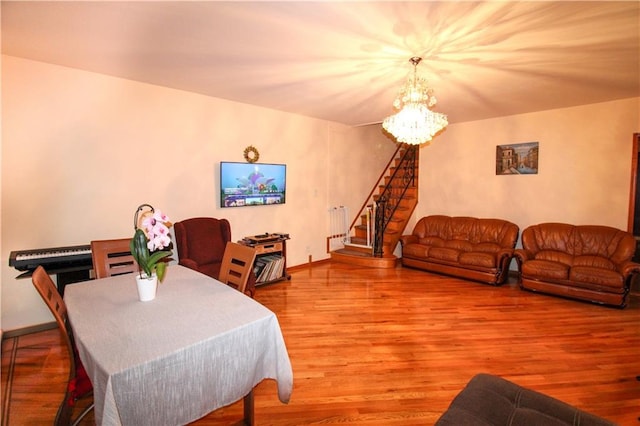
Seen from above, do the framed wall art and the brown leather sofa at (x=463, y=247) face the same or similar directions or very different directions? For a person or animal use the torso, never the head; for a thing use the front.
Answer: same or similar directions

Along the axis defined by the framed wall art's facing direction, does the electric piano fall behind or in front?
in front

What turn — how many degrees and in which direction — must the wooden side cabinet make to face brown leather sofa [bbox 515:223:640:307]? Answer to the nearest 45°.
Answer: approximately 45° to its left

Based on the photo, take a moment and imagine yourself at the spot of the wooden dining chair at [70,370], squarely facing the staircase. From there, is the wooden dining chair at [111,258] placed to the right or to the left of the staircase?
left

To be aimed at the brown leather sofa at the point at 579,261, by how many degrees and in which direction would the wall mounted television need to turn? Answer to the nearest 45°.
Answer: approximately 45° to its left

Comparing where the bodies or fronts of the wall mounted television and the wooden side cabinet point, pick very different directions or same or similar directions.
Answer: same or similar directions

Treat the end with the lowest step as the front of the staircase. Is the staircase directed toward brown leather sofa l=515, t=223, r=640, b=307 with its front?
no

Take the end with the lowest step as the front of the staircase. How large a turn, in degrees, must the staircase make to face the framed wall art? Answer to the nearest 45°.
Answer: approximately 90° to its left

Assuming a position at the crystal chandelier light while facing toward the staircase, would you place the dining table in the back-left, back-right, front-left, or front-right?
back-left

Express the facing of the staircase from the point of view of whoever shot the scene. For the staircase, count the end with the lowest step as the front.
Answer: facing the viewer and to the left of the viewer

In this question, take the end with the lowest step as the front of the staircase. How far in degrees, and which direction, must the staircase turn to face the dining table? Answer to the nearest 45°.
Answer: approximately 45° to its left

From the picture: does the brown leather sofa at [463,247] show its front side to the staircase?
no

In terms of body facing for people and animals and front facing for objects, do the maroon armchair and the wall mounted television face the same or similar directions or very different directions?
same or similar directions

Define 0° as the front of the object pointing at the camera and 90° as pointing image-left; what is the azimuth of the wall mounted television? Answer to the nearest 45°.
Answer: approximately 315°

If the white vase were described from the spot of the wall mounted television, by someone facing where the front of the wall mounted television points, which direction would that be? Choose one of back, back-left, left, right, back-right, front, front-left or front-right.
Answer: front-right

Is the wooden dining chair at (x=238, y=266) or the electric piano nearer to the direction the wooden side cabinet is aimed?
the wooden dining chair

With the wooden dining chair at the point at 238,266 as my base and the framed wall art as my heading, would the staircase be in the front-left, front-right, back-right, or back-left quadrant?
front-left

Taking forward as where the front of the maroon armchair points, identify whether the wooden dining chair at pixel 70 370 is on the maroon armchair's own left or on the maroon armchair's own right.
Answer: on the maroon armchair's own right

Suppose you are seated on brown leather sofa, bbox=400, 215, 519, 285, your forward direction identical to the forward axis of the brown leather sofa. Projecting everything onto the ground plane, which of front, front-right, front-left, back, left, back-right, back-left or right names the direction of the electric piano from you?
front
